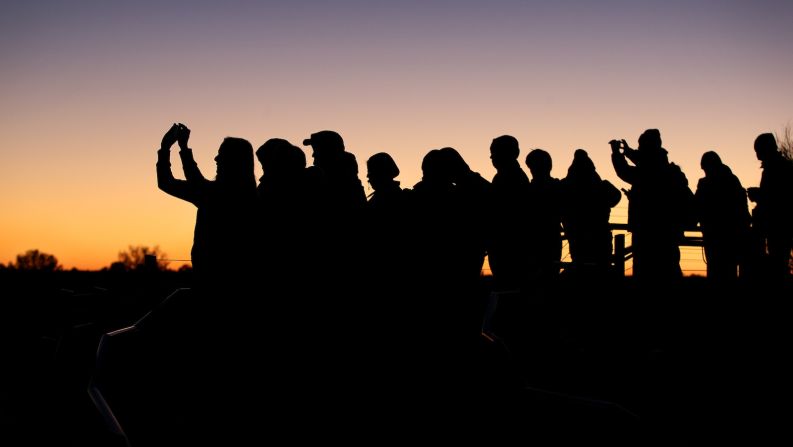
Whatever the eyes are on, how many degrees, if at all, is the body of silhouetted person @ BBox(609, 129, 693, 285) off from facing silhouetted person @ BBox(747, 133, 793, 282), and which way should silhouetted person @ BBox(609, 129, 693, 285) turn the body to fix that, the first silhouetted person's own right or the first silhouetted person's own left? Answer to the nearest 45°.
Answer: approximately 135° to the first silhouetted person's own right

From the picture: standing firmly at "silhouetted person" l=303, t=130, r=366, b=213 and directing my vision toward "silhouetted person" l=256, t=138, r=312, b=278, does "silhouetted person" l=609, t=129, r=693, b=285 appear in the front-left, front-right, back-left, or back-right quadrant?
back-left

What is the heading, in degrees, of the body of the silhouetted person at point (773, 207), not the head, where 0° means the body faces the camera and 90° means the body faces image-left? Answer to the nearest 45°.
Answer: approximately 90°

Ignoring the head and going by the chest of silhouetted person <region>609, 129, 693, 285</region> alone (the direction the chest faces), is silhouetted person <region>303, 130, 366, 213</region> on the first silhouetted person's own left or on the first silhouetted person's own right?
on the first silhouetted person's own left

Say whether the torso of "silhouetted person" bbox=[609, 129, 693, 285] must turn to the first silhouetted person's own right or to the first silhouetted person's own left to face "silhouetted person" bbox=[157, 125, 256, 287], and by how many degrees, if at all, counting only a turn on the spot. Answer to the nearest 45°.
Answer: approximately 45° to the first silhouetted person's own left

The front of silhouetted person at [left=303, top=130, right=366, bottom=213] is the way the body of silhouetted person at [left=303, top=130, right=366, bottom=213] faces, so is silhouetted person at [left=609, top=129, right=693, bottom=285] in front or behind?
behind

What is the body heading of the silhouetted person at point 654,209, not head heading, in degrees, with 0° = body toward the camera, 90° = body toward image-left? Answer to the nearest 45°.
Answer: approximately 90°

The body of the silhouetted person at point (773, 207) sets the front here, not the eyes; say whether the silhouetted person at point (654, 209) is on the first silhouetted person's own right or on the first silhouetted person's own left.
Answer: on the first silhouetted person's own left

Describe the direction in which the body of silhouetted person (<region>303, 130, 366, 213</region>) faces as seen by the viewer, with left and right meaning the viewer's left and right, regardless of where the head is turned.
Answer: facing to the left of the viewer
